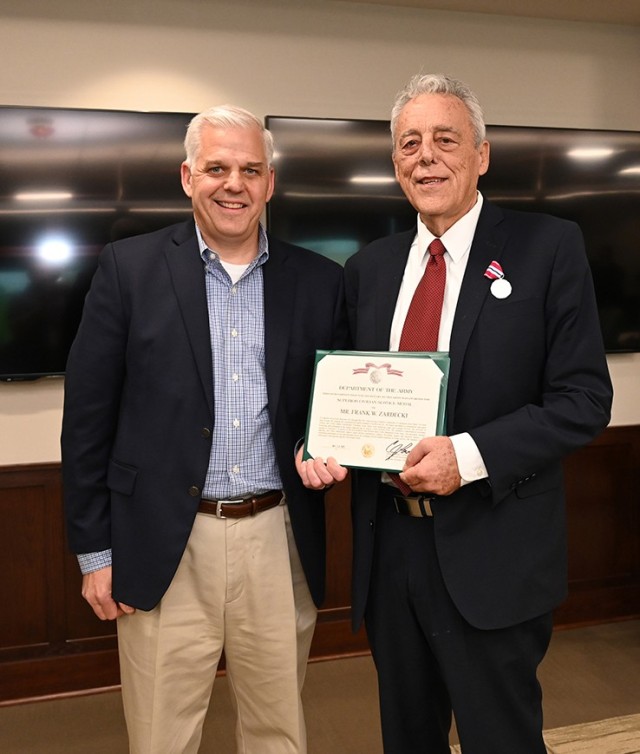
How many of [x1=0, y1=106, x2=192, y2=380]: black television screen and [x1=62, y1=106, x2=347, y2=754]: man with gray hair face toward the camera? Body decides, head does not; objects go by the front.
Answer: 2

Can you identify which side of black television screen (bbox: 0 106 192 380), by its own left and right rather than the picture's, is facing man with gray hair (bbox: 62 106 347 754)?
front

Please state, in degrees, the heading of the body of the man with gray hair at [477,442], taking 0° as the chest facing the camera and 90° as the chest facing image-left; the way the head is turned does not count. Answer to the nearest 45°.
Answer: approximately 45°

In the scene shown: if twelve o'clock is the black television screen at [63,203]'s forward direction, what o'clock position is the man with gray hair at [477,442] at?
The man with gray hair is roughly at 11 o'clock from the black television screen.

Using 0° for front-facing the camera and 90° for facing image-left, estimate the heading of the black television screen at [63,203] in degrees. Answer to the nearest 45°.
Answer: approximately 0°

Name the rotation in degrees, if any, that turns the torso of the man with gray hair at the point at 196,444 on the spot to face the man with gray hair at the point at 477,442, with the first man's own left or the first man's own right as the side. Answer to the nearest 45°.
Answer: approximately 90° to the first man's own left

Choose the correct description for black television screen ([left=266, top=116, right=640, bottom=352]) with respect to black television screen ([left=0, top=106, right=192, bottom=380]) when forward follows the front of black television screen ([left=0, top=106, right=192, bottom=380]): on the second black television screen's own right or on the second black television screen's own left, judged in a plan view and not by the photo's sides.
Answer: on the second black television screen's own left

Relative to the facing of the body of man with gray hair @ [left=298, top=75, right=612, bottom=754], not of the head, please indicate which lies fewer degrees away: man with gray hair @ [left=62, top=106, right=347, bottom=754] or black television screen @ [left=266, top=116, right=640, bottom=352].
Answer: the man with gray hair @ [left=62, top=106, right=347, bottom=754]
